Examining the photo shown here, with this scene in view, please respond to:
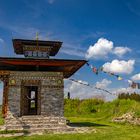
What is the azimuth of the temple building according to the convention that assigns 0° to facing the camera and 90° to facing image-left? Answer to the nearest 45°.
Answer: approximately 0°
